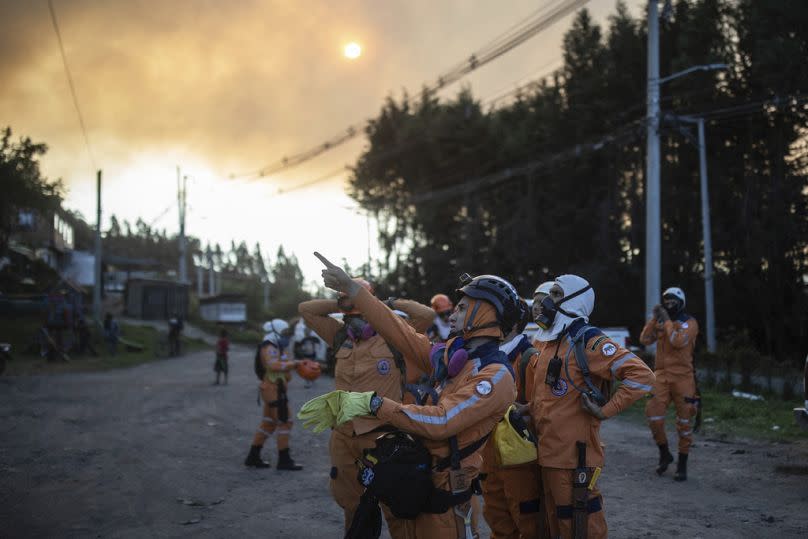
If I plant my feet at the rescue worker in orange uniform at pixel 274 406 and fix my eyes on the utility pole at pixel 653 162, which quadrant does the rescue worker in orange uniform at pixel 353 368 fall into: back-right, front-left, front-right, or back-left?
back-right

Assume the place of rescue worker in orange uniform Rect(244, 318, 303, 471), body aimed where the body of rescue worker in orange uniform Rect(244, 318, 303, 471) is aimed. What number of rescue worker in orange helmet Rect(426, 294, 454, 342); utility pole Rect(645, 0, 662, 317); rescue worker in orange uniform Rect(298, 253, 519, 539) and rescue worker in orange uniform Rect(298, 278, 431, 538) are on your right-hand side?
2

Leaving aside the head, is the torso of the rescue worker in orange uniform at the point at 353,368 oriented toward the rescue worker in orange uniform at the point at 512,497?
no

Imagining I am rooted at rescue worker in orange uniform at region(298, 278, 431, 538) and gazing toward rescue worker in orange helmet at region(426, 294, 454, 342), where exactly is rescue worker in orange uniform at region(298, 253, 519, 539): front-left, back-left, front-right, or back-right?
back-right

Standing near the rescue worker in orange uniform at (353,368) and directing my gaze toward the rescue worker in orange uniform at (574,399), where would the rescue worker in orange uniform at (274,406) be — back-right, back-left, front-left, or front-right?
back-left

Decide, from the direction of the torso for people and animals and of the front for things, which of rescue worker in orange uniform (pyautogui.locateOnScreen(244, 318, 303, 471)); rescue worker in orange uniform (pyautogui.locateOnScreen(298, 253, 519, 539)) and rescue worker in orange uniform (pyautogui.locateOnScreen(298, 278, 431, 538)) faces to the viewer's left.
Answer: rescue worker in orange uniform (pyautogui.locateOnScreen(298, 253, 519, 539))

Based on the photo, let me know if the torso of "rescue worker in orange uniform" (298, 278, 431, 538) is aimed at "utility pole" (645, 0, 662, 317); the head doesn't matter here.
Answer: no

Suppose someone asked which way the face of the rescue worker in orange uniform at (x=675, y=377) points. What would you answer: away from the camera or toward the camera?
toward the camera

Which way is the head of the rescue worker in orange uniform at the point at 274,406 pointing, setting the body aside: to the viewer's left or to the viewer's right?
to the viewer's right

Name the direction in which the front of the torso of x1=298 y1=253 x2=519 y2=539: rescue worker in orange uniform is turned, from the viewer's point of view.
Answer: to the viewer's left

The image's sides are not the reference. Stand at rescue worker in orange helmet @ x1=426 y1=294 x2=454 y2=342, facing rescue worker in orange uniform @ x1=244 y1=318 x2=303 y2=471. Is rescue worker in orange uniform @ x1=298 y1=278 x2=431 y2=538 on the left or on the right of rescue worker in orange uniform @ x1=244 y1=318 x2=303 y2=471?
left

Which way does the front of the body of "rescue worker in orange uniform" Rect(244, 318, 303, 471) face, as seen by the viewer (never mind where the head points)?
to the viewer's right

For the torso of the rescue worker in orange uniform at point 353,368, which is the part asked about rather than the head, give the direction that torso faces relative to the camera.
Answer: toward the camera

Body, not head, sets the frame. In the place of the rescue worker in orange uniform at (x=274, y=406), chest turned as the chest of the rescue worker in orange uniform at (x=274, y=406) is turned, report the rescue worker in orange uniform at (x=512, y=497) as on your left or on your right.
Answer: on your right

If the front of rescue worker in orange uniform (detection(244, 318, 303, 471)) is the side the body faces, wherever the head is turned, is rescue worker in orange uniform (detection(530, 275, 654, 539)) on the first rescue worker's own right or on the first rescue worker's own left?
on the first rescue worker's own right

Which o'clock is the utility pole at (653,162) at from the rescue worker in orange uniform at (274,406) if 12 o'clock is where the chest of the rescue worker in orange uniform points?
The utility pole is roughly at 11 o'clock from the rescue worker in orange uniform.

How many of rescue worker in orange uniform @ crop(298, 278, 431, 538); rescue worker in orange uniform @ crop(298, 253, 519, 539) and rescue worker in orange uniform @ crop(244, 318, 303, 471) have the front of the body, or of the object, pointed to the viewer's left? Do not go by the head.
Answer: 1

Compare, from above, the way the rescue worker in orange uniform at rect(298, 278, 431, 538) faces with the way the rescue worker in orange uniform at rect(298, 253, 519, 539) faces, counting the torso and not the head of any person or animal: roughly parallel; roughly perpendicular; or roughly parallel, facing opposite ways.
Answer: roughly perpendicular
